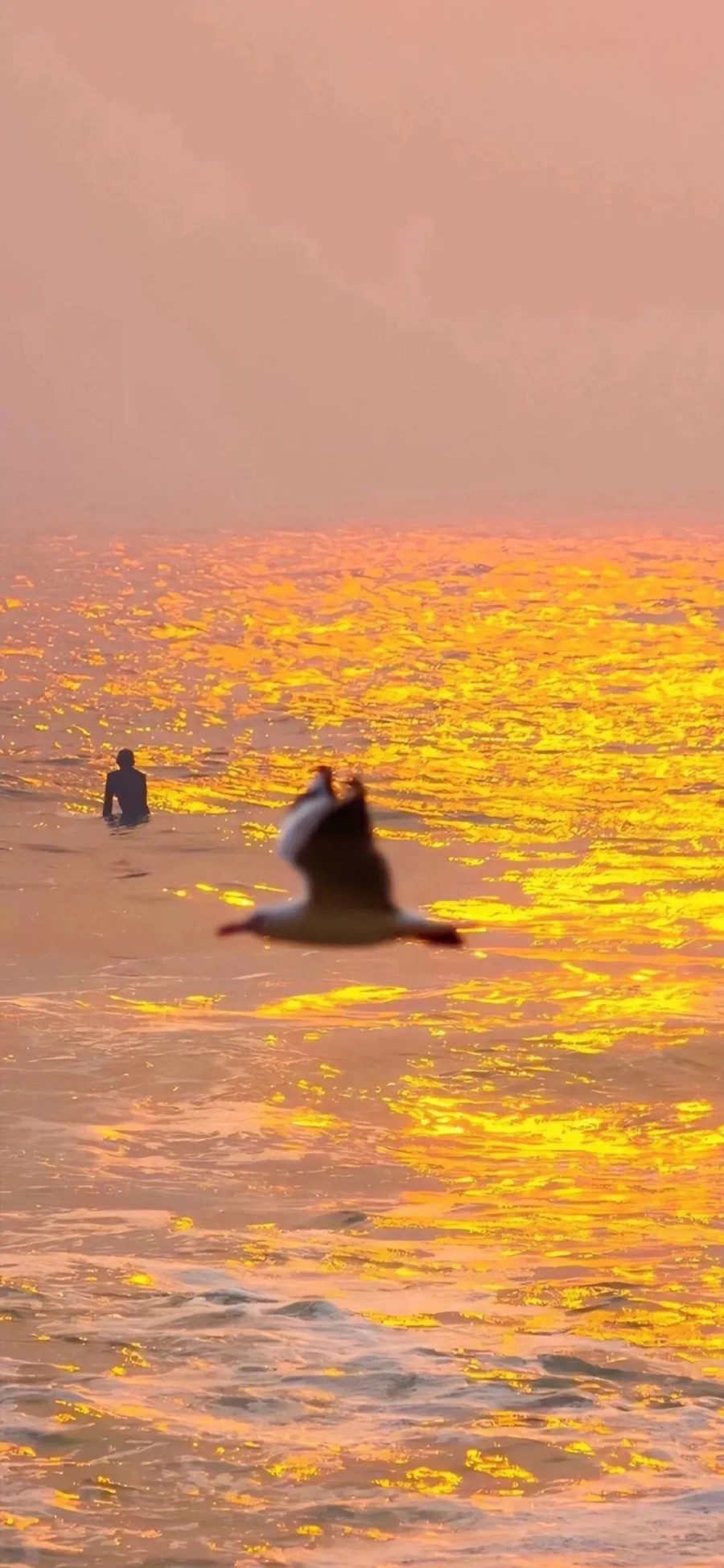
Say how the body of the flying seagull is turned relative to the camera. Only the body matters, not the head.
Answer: to the viewer's left
